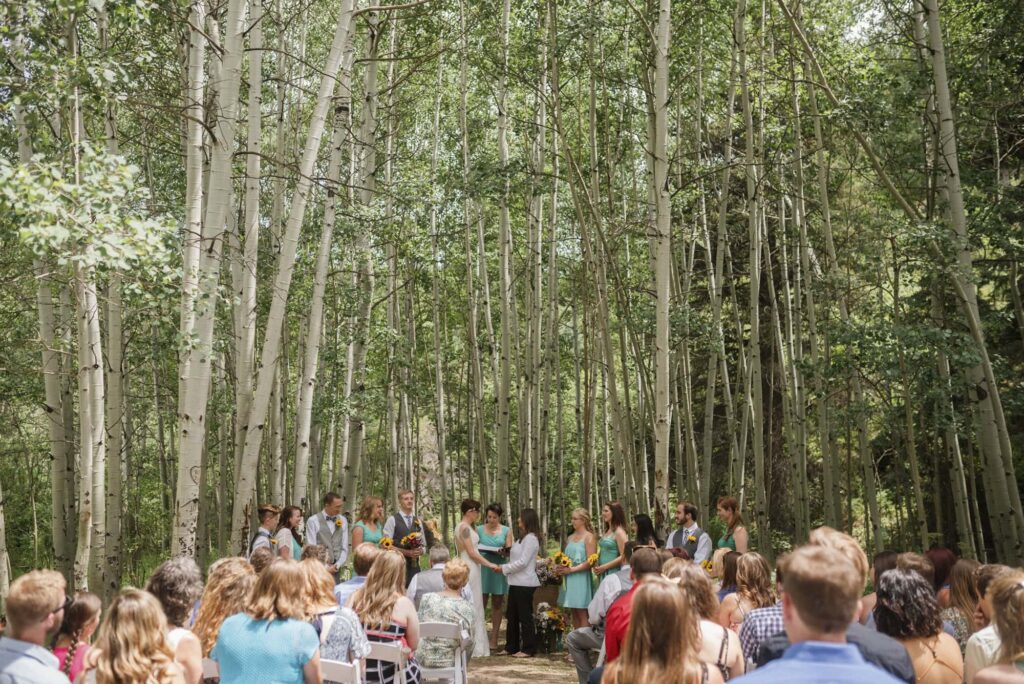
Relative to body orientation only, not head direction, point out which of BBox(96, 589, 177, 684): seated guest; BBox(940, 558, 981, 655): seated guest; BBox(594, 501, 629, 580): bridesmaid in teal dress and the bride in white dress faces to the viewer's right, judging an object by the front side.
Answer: the bride in white dress

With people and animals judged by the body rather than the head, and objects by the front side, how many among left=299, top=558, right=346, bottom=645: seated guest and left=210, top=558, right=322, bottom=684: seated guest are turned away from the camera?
2

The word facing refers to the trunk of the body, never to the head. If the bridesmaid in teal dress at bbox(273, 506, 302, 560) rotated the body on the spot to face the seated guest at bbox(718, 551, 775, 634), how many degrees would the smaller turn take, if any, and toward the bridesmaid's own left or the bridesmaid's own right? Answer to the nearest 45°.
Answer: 0° — they already face them

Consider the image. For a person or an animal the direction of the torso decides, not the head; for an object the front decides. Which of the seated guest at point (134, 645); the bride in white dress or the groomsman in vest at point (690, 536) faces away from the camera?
the seated guest

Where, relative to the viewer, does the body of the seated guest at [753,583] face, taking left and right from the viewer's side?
facing away from the viewer and to the left of the viewer

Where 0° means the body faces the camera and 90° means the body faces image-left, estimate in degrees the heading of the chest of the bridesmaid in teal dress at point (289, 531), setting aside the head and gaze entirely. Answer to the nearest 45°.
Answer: approximately 315°

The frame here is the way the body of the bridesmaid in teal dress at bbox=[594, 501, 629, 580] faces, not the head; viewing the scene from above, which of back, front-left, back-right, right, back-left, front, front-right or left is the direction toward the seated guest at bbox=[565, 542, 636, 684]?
front-left

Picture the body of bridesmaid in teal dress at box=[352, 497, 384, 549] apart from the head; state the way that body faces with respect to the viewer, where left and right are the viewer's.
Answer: facing the viewer and to the right of the viewer

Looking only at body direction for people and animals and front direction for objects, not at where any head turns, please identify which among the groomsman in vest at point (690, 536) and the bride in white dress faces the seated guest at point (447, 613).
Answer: the groomsman in vest

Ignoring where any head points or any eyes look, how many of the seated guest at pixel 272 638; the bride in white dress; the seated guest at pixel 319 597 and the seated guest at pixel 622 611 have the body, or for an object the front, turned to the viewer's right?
1

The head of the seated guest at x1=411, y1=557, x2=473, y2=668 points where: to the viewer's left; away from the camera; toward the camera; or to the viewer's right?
away from the camera

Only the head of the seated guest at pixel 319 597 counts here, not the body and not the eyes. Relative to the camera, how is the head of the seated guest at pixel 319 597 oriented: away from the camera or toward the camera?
away from the camera

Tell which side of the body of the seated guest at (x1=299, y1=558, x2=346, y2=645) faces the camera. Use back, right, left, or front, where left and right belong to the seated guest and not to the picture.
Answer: back

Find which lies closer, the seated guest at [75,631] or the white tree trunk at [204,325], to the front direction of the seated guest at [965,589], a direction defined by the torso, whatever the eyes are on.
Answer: the white tree trunk

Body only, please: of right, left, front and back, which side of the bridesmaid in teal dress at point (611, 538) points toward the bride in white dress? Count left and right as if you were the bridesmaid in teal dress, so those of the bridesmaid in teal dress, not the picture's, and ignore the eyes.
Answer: front

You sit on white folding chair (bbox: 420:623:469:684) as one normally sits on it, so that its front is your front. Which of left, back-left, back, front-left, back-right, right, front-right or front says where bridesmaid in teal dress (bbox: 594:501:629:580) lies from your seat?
front-right

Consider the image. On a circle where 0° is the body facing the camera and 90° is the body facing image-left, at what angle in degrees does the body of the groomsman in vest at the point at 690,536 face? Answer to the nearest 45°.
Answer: approximately 45°
